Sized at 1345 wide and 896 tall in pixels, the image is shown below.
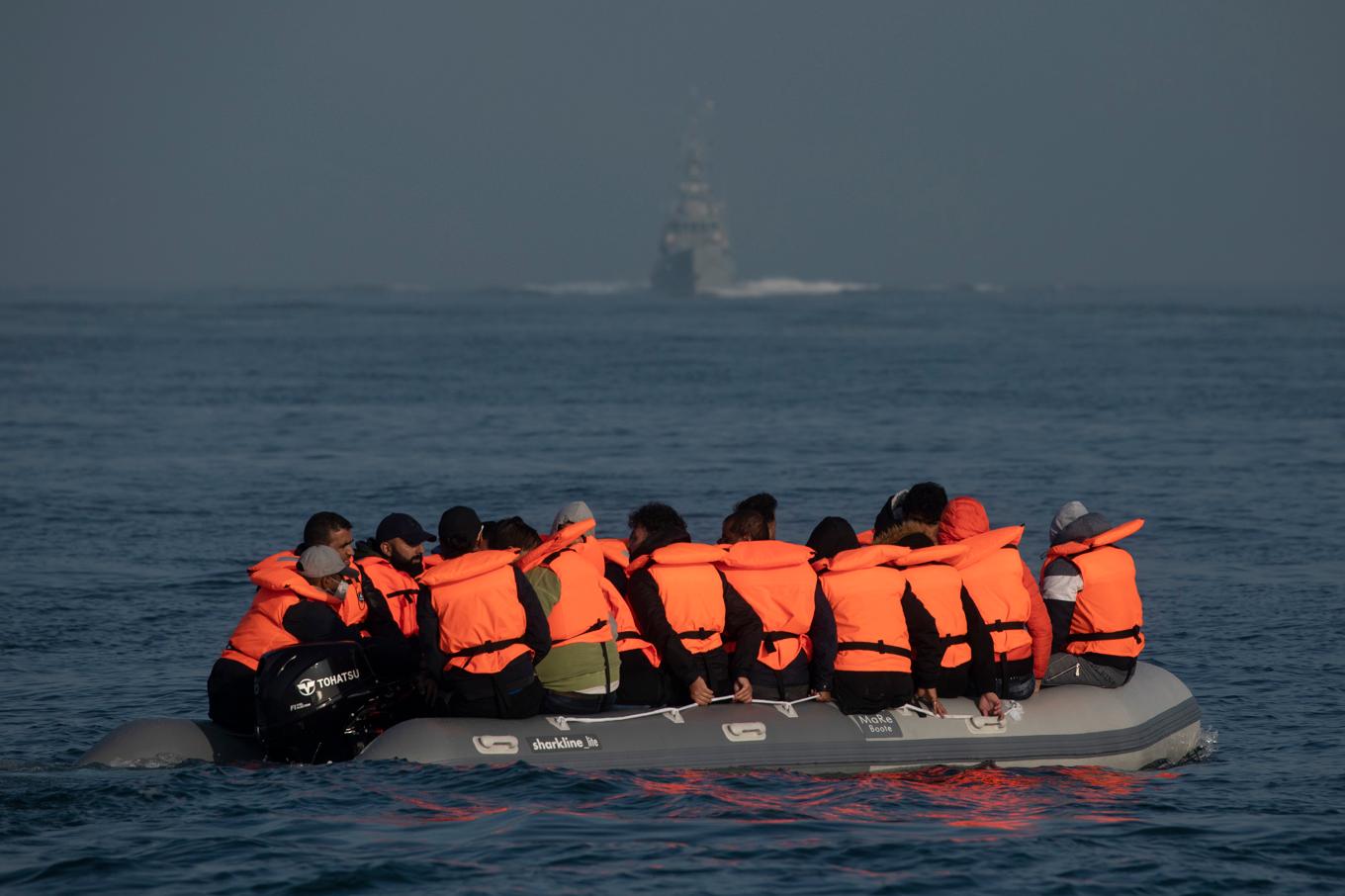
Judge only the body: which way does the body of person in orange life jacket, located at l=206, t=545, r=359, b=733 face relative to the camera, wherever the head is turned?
to the viewer's right

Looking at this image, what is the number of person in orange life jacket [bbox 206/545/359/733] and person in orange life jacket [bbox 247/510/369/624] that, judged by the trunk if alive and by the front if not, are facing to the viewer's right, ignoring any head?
2

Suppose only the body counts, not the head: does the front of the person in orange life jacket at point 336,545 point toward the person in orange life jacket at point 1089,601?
yes

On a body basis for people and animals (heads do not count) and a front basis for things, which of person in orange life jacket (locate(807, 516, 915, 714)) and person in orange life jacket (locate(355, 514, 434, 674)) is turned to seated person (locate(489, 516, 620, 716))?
person in orange life jacket (locate(355, 514, 434, 674))

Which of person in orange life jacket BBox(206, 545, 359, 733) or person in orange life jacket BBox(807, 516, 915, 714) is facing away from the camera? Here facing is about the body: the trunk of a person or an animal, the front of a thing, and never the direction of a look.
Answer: person in orange life jacket BBox(807, 516, 915, 714)

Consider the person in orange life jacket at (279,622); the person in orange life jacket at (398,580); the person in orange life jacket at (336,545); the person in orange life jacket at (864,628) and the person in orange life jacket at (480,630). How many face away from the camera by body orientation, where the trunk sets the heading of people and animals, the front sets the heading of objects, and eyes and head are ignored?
2

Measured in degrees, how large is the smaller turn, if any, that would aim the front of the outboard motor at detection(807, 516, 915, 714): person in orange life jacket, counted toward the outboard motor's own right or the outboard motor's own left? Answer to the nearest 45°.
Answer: approximately 45° to the outboard motor's own right

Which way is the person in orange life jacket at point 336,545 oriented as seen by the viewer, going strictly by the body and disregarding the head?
to the viewer's right

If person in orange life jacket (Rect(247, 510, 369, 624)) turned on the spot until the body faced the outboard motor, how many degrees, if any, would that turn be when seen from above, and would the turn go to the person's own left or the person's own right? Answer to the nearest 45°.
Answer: approximately 90° to the person's own right

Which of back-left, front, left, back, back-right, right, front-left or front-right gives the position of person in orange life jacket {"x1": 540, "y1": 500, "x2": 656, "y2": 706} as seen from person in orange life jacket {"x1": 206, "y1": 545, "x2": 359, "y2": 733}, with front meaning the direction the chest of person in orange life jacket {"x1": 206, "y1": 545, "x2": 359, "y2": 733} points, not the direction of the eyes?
front

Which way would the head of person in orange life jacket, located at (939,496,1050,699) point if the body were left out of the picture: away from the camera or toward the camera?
away from the camera

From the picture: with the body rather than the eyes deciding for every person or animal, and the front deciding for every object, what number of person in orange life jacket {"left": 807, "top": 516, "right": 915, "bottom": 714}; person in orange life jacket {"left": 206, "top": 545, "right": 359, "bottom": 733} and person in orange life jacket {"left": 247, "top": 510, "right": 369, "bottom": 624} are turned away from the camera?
1

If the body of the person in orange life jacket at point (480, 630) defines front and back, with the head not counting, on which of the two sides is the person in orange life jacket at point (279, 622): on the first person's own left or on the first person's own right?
on the first person's own left

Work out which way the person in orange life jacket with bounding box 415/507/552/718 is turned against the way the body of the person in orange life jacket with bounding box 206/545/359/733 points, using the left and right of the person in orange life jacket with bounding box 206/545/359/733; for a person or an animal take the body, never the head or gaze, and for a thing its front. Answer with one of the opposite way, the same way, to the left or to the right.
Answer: to the left

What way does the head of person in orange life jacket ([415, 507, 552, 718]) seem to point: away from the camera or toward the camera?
away from the camera

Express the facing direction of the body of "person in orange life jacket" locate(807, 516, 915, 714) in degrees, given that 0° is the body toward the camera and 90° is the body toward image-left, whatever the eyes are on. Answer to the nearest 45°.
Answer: approximately 180°

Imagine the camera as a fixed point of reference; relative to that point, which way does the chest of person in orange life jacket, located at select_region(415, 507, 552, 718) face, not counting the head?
away from the camera
